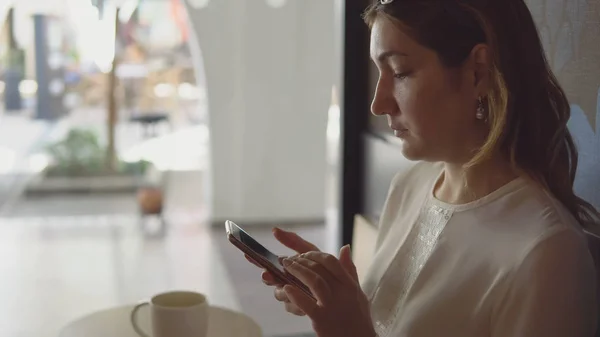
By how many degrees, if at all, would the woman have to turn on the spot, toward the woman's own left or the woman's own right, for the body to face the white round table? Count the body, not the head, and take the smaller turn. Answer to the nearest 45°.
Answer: approximately 45° to the woman's own right

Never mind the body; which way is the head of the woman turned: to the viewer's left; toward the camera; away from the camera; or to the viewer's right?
to the viewer's left

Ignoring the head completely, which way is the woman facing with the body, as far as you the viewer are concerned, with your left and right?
facing the viewer and to the left of the viewer
